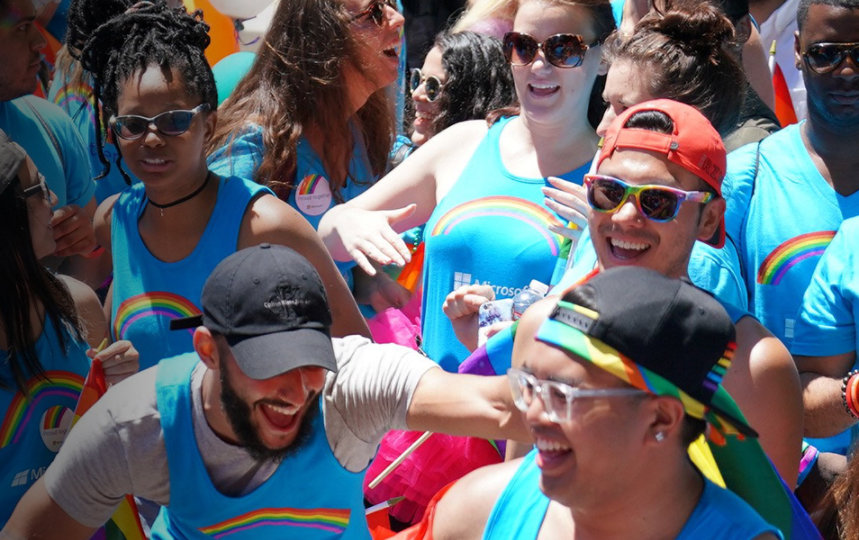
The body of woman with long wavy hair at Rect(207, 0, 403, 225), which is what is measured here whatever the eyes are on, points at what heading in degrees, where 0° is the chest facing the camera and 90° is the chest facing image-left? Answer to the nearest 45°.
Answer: approximately 315°

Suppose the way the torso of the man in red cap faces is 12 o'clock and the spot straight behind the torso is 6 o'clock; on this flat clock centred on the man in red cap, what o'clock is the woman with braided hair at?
The woman with braided hair is roughly at 2 o'clock from the man in red cap.

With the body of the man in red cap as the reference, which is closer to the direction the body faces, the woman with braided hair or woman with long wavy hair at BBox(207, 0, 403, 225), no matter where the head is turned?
the woman with braided hair

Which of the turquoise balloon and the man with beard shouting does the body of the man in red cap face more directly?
the man with beard shouting
